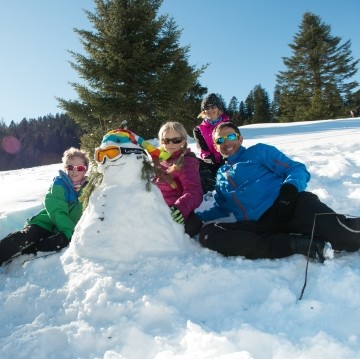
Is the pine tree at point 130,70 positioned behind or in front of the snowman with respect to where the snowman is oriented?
behind

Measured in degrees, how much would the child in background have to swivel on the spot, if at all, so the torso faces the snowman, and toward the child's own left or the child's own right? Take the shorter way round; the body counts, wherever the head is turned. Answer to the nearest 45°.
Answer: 0° — they already face it

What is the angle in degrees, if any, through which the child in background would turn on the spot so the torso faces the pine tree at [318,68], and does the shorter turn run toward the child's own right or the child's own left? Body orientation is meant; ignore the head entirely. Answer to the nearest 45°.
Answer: approximately 180°

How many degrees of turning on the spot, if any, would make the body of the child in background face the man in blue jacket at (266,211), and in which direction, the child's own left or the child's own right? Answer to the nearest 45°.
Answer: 0° — they already face them

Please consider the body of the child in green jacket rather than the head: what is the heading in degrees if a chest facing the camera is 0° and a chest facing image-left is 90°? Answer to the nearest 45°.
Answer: approximately 315°

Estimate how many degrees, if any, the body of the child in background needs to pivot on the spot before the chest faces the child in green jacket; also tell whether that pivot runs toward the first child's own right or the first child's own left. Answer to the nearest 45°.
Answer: approximately 45° to the first child's own right

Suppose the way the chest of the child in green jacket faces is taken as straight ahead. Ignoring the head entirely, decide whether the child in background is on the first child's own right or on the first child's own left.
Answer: on the first child's own left

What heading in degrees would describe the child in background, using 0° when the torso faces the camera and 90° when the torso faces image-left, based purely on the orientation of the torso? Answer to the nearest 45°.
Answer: approximately 0°
